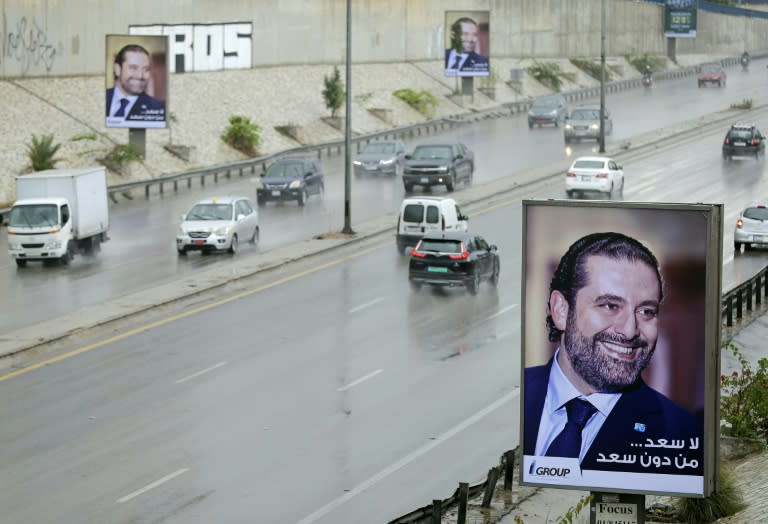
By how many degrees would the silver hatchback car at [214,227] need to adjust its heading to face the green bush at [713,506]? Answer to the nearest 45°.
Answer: approximately 45° to its left

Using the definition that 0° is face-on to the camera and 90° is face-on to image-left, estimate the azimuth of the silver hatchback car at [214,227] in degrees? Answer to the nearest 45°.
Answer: approximately 45°

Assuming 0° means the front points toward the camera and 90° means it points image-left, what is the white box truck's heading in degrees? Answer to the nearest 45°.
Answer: approximately 45°

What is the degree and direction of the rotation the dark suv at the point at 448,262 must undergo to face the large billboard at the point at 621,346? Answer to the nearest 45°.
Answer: approximately 135° to its right

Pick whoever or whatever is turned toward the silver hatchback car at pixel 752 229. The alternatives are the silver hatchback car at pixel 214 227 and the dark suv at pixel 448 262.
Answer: the dark suv

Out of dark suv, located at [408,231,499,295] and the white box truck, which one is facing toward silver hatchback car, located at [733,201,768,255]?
the dark suv

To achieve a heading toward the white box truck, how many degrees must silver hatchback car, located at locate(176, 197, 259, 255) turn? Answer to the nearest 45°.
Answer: approximately 45° to its right

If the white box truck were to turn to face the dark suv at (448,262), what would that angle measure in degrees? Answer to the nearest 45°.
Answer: approximately 90° to its left

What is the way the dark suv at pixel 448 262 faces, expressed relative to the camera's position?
facing away from the viewer and to the right of the viewer

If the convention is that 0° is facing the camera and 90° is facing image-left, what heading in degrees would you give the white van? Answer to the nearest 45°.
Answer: approximately 225°

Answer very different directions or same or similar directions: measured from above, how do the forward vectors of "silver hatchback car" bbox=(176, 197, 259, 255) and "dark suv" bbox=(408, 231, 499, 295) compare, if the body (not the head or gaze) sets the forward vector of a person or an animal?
very different directions

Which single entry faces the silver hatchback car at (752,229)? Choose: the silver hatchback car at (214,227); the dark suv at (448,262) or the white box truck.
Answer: the dark suv
